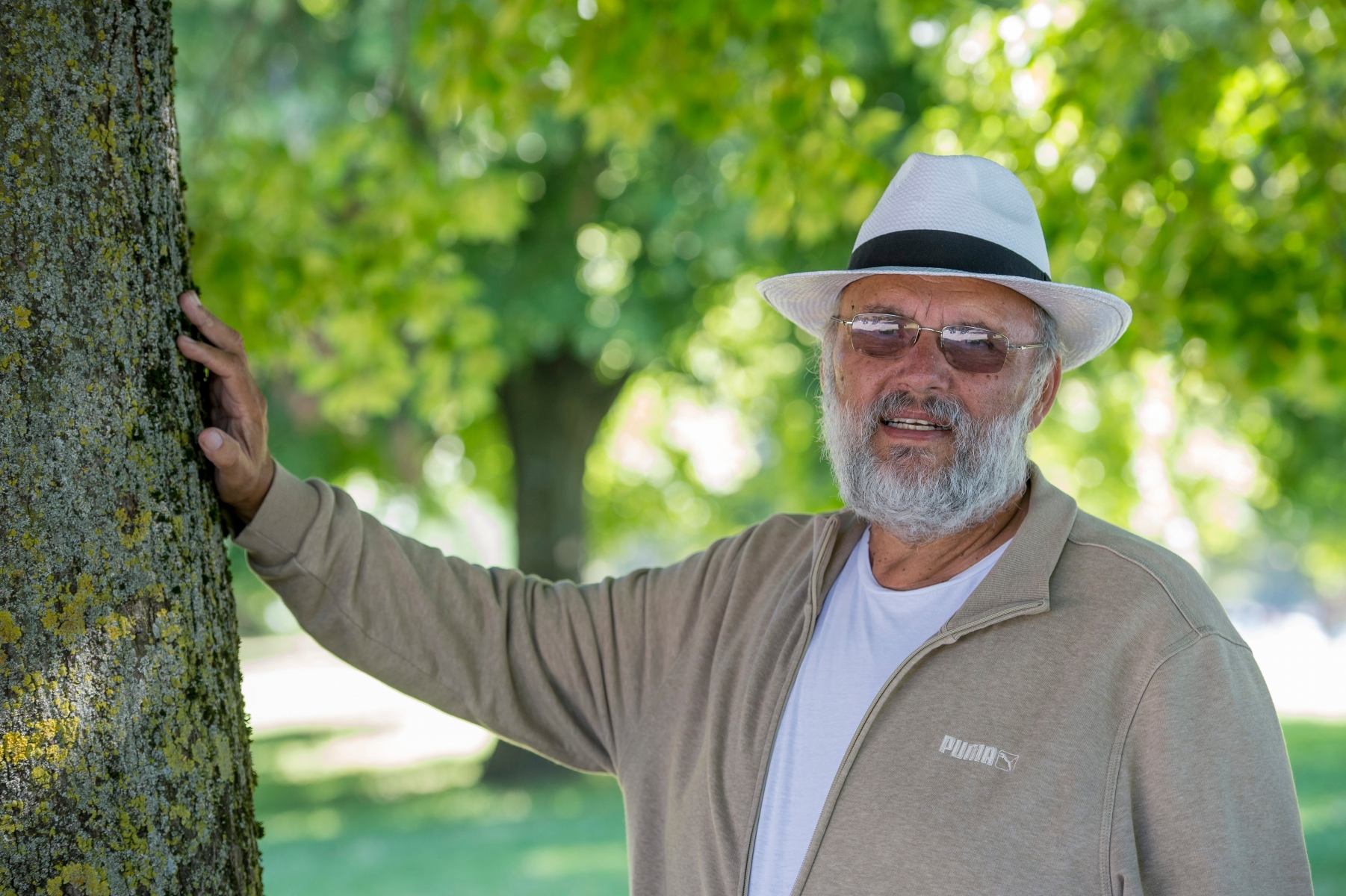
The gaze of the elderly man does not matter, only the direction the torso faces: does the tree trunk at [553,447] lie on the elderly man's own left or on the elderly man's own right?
on the elderly man's own right

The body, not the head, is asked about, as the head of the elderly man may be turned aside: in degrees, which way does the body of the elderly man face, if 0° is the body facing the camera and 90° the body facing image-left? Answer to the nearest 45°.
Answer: approximately 45°
